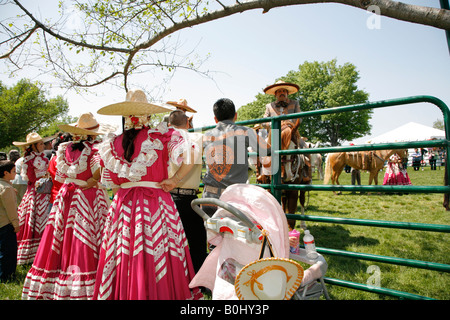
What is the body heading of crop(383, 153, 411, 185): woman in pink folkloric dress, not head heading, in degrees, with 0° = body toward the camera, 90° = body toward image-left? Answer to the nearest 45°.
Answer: approximately 0°

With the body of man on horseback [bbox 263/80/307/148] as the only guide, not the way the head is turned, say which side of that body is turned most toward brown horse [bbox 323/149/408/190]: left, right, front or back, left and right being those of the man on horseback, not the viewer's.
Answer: back

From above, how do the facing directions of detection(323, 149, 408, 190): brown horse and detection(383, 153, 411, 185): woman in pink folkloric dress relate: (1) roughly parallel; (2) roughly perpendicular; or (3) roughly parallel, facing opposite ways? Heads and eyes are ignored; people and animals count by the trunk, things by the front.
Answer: roughly perpendicular

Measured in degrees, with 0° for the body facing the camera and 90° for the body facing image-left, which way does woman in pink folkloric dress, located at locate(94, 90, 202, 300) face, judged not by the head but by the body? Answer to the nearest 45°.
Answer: approximately 180°
